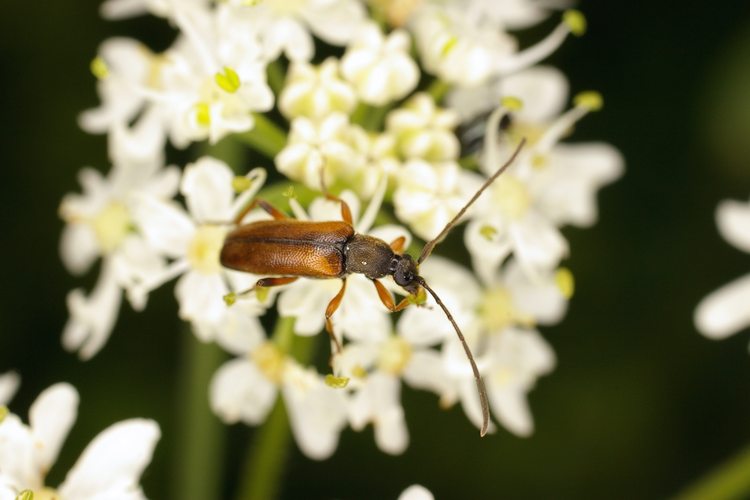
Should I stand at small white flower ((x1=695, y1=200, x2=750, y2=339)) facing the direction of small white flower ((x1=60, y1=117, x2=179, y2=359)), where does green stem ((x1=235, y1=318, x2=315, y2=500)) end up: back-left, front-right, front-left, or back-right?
front-left

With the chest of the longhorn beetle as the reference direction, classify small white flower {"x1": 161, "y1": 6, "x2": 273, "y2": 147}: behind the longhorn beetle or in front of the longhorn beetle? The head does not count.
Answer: behind

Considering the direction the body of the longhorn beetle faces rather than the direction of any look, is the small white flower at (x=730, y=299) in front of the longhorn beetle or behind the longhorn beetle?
in front

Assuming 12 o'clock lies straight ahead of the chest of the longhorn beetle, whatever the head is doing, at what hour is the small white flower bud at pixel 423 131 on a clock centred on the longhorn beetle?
The small white flower bud is roughly at 9 o'clock from the longhorn beetle.

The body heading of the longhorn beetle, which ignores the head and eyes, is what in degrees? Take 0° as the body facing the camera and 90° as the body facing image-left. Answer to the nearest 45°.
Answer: approximately 270°

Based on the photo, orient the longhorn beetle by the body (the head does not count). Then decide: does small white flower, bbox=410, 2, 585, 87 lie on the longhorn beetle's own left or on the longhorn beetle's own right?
on the longhorn beetle's own left

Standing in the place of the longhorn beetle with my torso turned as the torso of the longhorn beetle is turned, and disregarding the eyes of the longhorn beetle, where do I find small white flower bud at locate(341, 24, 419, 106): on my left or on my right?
on my left

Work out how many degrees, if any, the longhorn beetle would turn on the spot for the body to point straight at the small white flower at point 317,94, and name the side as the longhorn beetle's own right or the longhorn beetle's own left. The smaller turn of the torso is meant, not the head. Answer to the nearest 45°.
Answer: approximately 135° to the longhorn beetle's own left
